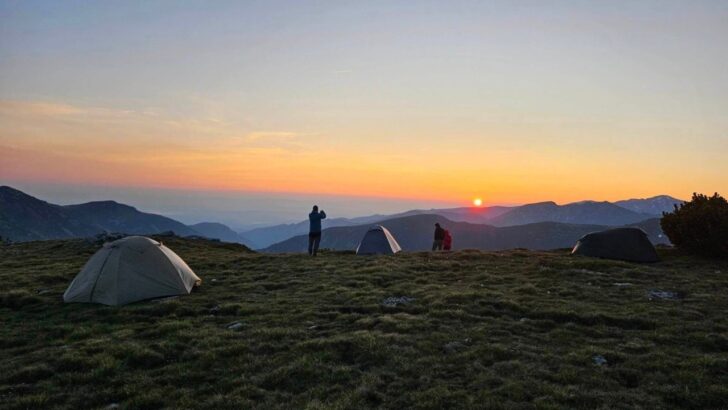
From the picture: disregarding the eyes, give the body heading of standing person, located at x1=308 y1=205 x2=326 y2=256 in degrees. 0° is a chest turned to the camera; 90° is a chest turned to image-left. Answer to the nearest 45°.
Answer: approximately 225°

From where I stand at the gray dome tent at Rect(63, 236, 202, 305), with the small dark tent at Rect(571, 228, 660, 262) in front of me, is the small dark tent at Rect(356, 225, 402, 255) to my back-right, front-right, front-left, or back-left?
front-left

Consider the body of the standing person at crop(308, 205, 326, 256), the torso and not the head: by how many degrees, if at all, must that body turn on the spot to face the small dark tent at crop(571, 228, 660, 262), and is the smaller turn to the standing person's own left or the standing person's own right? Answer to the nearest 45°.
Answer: approximately 45° to the standing person's own right

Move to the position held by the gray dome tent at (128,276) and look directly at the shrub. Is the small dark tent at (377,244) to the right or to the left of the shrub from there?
left

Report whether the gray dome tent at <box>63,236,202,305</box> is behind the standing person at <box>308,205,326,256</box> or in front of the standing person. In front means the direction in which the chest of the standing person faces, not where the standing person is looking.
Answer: behind

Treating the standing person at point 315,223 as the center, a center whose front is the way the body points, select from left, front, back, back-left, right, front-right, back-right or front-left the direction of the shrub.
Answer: front-right

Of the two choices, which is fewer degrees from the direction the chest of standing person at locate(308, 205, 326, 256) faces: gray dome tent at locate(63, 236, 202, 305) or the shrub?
the shrub
